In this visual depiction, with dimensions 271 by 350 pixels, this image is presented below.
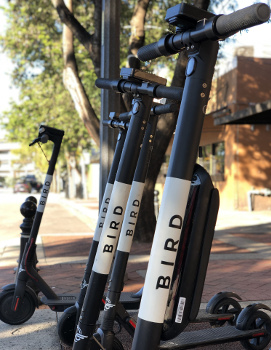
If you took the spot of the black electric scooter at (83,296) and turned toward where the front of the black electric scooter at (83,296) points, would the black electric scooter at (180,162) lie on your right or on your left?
on your left

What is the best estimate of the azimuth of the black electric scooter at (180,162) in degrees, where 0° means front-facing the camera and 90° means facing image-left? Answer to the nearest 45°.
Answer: approximately 45°

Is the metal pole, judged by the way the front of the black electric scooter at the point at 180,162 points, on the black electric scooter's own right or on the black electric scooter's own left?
on the black electric scooter's own right

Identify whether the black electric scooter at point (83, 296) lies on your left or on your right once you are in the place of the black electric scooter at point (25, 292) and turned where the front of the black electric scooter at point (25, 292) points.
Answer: on your left

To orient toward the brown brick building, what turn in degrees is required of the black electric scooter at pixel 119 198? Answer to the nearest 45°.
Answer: approximately 135° to its right

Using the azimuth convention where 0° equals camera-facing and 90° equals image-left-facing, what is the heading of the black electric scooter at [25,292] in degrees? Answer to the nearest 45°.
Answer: approximately 90°

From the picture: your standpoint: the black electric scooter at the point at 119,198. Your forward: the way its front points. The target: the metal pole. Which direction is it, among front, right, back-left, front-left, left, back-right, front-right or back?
back-right

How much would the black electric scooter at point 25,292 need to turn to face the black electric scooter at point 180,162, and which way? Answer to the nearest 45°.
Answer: approximately 90° to its left
